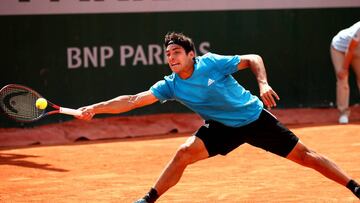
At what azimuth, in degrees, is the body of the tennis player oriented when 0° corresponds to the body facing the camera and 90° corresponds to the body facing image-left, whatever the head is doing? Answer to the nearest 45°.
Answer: approximately 45°

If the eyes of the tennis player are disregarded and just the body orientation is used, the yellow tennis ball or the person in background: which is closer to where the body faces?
the yellow tennis ball

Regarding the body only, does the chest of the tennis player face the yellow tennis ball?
no

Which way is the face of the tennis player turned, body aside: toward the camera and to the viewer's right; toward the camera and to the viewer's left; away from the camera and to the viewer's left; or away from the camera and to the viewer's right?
toward the camera and to the viewer's left

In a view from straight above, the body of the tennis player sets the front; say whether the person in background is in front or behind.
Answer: behind
